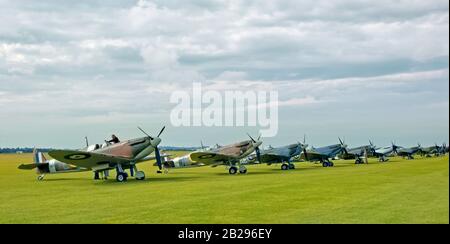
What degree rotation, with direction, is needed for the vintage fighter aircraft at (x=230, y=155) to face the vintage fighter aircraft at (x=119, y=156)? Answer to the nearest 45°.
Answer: approximately 90° to its right

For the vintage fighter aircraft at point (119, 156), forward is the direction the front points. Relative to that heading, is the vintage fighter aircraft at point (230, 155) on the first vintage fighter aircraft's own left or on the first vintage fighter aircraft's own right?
on the first vintage fighter aircraft's own left

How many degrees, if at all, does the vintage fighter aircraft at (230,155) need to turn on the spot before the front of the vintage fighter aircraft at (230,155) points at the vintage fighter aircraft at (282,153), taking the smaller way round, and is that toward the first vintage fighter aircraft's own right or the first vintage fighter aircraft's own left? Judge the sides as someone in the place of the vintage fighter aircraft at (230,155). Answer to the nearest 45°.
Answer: approximately 90° to the first vintage fighter aircraft's own left

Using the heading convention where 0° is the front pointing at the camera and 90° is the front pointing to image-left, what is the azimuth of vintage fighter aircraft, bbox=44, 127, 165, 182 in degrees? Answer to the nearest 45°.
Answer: approximately 315°

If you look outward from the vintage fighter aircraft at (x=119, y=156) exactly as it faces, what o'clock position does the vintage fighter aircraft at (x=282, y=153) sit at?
the vintage fighter aircraft at (x=282, y=153) is roughly at 9 o'clock from the vintage fighter aircraft at (x=119, y=156).
